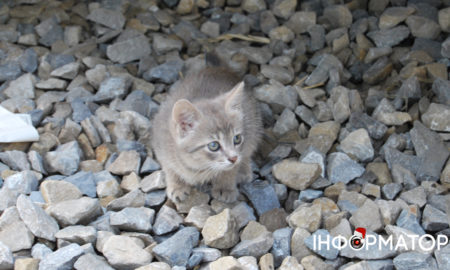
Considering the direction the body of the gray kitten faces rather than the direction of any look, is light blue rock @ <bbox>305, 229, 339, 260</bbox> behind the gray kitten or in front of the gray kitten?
in front

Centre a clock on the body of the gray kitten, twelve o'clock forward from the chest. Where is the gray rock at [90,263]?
The gray rock is roughly at 1 o'clock from the gray kitten.

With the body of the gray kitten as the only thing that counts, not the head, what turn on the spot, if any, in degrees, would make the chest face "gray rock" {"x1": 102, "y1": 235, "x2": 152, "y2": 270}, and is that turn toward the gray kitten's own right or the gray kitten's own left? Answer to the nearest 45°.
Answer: approximately 45° to the gray kitten's own right

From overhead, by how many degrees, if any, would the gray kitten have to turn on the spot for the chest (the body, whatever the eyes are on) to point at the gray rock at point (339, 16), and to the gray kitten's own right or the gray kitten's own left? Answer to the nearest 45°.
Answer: approximately 135° to the gray kitten's own left

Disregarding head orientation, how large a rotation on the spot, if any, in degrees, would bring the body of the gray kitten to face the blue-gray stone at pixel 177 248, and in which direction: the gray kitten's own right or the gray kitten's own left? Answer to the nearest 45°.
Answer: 0° — it already faces it

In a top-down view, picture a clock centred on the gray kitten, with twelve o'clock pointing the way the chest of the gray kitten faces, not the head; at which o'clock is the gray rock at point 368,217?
The gray rock is roughly at 10 o'clock from the gray kitten.

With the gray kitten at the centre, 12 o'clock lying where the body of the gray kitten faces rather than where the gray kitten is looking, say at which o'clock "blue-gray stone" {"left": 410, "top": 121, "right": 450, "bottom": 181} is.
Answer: The blue-gray stone is roughly at 9 o'clock from the gray kitten.

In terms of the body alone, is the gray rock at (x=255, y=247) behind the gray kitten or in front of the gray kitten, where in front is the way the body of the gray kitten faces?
in front

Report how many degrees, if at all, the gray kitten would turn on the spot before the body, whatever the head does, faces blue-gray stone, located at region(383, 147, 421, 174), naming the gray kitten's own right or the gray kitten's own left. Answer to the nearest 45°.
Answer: approximately 90° to the gray kitten's own left

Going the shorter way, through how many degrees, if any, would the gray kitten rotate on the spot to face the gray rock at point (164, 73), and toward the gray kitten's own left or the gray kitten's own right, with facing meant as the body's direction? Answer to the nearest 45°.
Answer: approximately 180°

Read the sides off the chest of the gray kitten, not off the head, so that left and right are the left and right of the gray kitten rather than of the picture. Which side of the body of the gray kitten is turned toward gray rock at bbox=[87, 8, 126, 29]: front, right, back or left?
back

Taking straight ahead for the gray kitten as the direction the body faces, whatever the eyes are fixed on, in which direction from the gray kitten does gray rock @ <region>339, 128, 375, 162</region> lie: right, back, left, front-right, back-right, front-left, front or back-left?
left

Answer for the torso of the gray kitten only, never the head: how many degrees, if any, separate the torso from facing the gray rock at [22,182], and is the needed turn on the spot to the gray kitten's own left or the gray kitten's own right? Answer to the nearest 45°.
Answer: approximately 90° to the gray kitten's own right

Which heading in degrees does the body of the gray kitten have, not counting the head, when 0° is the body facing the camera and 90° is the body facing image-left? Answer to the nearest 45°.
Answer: approximately 0°

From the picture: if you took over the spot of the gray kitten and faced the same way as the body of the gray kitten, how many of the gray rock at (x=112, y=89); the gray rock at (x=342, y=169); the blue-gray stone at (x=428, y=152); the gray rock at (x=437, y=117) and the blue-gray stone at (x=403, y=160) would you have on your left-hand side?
4
